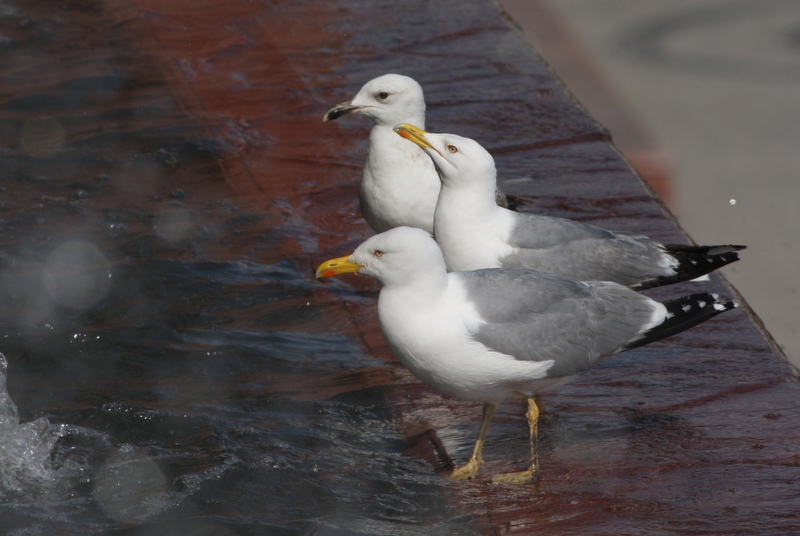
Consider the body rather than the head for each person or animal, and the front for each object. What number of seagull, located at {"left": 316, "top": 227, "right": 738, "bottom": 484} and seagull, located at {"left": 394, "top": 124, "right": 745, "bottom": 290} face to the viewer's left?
2

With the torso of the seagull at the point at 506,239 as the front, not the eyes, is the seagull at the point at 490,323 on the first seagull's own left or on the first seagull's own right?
on the first seagull's own left

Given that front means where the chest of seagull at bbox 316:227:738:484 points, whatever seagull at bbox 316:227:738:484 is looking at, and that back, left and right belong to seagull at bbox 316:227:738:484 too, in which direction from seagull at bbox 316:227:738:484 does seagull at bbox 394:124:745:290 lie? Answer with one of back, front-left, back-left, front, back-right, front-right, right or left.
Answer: right

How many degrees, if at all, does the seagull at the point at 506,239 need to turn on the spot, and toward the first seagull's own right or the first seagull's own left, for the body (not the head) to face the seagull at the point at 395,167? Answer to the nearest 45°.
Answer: approximately 45° to the first seagull's own right

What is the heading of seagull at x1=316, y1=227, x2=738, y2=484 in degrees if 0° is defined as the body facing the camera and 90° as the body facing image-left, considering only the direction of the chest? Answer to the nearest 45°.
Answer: approximately 90°

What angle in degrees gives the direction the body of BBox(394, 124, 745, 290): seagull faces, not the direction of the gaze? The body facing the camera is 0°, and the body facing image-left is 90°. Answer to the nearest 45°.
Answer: approximately 90°

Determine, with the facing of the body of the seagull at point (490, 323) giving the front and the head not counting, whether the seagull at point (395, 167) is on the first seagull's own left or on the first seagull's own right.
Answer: on the first seagull's own right
